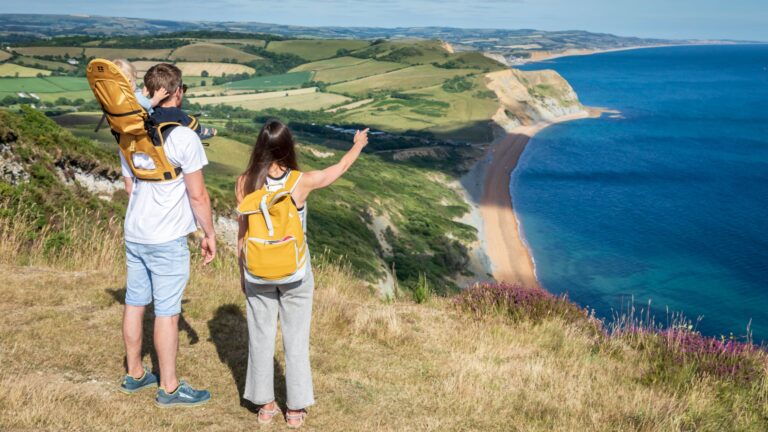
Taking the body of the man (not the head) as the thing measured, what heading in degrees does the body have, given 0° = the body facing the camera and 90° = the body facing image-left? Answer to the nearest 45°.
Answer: approximately 225°

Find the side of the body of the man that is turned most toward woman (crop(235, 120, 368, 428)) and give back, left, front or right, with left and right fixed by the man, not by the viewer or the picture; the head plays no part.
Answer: right

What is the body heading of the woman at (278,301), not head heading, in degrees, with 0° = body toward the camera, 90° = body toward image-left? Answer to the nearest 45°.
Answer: approximately 180°

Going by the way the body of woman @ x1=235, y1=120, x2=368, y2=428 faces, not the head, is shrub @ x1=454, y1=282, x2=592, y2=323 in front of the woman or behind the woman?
in front

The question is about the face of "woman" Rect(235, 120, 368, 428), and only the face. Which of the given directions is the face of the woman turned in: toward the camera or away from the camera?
away from the camera

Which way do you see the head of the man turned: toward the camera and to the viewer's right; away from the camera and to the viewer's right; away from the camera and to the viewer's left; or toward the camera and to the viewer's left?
away from the camera and to the viewer's right

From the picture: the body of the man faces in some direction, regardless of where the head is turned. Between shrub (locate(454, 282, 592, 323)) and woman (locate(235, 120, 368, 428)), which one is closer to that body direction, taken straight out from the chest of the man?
the shrub

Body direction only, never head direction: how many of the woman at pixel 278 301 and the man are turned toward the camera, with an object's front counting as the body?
0
